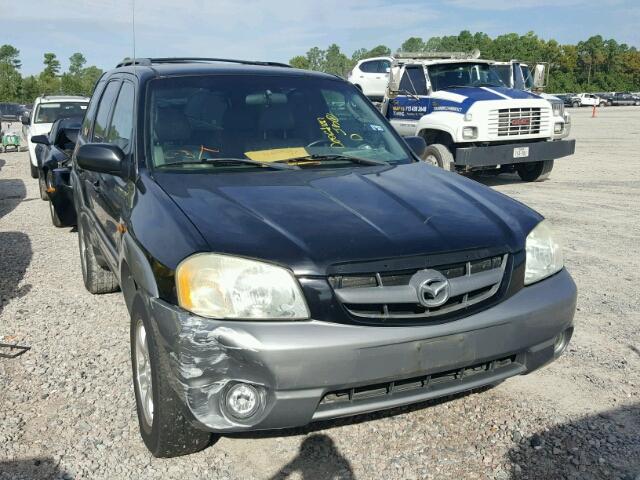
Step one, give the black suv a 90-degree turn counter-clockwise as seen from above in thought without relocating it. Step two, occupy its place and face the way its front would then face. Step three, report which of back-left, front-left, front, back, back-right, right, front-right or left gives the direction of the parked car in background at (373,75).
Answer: front-left

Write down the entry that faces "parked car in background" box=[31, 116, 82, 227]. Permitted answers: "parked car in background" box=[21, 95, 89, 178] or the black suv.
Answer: "parked car in background" box=[21, 95, 89, 178]

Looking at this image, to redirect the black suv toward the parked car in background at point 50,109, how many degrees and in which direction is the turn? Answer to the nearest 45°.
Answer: approximately 180°

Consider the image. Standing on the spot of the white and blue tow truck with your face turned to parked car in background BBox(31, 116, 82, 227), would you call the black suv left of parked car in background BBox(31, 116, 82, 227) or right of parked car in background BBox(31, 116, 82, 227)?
left

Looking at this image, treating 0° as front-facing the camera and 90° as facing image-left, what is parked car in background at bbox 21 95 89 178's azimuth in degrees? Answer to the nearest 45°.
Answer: approximately 0°

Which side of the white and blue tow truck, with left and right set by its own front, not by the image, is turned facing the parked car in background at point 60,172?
right

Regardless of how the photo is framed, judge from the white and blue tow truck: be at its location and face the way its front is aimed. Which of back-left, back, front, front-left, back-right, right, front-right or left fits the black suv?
front-right

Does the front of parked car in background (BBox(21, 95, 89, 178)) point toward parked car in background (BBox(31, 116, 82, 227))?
yes
